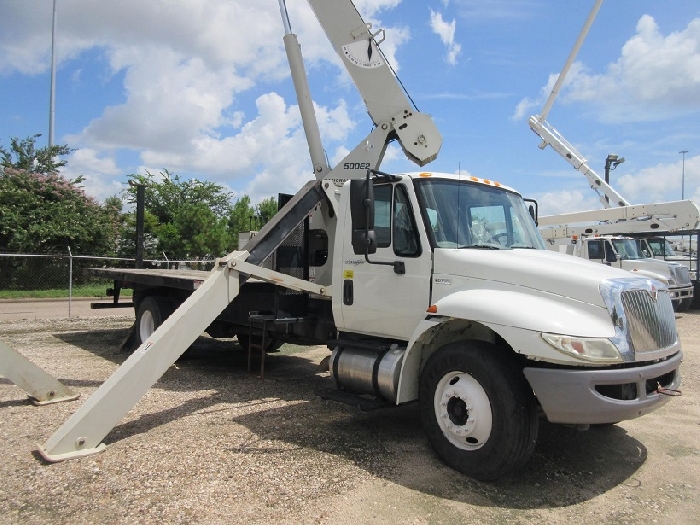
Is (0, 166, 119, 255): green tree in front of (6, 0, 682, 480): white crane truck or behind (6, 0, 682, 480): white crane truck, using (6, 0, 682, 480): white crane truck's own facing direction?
behind

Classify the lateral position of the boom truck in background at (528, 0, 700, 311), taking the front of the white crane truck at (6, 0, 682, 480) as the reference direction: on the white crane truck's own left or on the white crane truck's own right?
on the white crane truck's own left

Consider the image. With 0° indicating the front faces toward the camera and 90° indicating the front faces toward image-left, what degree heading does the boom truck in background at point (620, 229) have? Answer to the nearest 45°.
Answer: approximately 315°

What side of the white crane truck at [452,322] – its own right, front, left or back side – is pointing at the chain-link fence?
back

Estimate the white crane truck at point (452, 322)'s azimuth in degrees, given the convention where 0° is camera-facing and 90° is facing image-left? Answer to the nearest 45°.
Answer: approximately 315°

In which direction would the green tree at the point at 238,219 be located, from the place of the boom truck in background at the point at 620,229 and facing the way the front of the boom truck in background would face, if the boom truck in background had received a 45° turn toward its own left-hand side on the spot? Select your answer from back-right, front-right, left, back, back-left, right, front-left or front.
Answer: back

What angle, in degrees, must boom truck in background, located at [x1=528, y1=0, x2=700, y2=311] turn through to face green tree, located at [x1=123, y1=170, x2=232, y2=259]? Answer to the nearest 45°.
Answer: approximately 135° to its right

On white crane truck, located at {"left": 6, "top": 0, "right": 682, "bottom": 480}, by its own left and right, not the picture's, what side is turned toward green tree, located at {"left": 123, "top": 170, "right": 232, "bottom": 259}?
back

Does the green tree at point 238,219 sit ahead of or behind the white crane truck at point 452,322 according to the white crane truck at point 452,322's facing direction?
behind

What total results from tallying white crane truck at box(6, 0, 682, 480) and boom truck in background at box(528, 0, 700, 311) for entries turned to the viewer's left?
0
